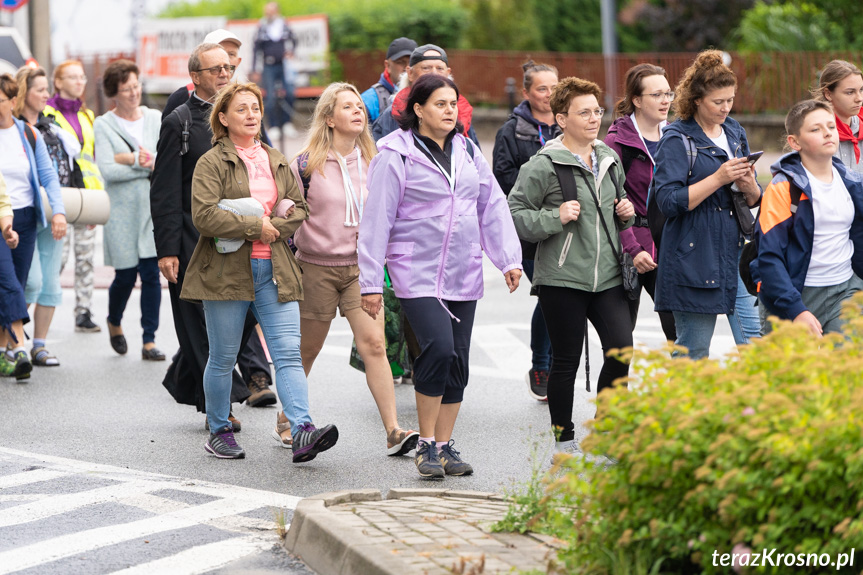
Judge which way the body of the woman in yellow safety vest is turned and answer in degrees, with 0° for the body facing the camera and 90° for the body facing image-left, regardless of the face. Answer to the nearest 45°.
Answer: approximately 315°

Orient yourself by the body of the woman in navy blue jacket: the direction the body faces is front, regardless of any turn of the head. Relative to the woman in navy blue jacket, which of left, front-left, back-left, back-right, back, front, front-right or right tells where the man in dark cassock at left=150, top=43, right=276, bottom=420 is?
back-right

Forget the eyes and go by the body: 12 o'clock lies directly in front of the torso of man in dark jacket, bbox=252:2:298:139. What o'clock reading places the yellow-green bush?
The yellow-green bush is roughly at 12 o'clock from the man in dark jacket.

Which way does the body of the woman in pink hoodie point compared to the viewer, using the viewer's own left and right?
facing the viewer and to the right of the viewer

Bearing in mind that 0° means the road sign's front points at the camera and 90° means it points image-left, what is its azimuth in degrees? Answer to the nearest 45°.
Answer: approximately 0°

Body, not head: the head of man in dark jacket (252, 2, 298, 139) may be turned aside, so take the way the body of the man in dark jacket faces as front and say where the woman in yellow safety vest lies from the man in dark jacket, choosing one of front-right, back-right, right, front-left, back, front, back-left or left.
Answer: front

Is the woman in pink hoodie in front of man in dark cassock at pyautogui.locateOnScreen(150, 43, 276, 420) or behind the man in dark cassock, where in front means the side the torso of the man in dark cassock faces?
in front

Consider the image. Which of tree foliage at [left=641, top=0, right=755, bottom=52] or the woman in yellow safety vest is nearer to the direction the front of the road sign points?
the woman in yellow safety vest

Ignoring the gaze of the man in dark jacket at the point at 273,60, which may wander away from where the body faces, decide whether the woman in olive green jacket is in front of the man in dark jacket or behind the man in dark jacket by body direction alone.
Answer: in front

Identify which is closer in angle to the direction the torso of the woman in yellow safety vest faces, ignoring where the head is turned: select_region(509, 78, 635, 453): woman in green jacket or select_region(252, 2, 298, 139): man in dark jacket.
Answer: the woman in green jacket

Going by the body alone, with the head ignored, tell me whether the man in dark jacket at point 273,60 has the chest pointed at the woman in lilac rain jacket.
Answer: yes

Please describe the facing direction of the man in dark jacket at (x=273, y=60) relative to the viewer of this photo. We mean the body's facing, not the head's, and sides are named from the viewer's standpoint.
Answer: facing the viewer
